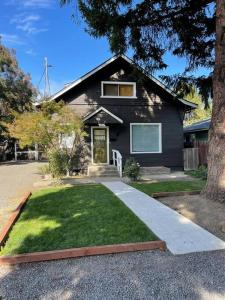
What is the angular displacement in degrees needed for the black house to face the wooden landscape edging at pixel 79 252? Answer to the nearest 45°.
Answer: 0° — it already faces it

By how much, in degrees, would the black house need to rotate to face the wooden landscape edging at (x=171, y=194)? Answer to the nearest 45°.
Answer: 0° — it already faces it

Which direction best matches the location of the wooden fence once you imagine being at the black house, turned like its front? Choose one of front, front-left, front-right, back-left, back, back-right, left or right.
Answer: left

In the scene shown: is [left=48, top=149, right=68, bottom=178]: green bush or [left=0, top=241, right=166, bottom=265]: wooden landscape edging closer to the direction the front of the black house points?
the wooden landscape edging

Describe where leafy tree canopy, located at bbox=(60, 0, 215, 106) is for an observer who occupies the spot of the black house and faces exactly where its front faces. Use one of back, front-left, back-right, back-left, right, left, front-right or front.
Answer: front

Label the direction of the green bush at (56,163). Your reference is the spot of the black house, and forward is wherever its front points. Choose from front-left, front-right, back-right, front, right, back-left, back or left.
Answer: front-right

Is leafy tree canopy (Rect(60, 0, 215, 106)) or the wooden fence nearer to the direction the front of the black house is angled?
the leafy tree canopy

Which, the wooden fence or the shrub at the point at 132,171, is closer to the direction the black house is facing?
the shrub

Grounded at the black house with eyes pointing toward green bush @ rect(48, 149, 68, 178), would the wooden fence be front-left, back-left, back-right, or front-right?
back-left

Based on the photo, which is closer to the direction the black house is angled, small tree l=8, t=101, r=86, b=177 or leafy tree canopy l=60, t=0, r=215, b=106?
the leafy tree canopy

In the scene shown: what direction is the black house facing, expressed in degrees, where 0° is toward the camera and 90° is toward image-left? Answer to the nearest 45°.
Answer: approximately 0°

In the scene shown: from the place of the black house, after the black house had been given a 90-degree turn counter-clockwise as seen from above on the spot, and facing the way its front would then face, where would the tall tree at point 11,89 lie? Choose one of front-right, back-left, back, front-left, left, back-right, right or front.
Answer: back-left

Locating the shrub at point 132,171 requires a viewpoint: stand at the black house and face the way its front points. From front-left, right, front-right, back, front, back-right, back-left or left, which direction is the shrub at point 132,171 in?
front

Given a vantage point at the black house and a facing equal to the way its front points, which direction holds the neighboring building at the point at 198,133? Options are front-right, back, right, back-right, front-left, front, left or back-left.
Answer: back-left
